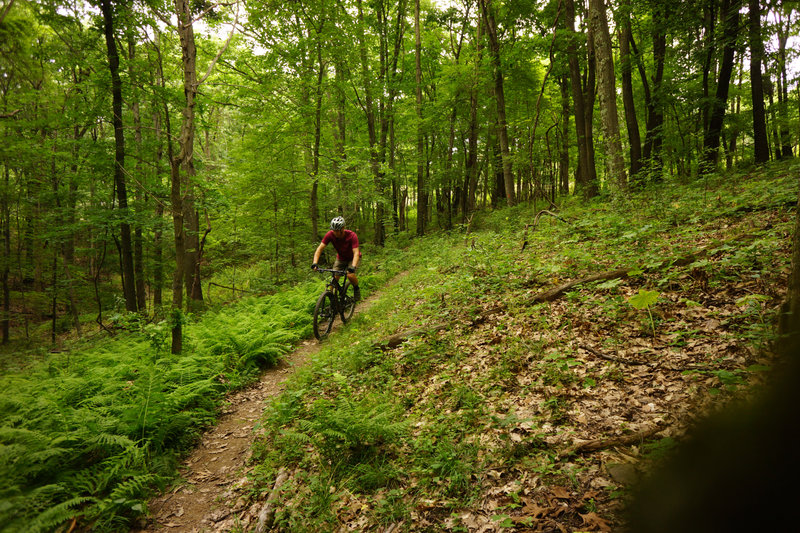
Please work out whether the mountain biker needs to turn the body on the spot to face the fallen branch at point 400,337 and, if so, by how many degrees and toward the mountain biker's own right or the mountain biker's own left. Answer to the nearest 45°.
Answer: approximately 45° to the mountain biker's own left

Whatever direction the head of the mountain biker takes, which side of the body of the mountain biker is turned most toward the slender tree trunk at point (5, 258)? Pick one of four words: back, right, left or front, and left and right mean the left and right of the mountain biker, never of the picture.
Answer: right

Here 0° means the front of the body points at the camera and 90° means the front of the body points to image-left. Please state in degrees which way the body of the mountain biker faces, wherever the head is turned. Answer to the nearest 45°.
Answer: approximately 45°

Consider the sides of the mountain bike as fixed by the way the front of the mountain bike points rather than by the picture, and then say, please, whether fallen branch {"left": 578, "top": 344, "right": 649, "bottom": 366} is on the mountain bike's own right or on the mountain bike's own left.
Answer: on the mountain bike's own left

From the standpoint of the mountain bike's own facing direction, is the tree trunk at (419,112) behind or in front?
behind

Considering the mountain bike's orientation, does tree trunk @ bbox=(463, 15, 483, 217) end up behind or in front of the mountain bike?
behind

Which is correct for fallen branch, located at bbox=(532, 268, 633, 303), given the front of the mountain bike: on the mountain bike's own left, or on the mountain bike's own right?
on the mountain bike's own left

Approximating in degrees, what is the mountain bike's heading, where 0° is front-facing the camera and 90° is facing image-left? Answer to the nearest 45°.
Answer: approximately 45°

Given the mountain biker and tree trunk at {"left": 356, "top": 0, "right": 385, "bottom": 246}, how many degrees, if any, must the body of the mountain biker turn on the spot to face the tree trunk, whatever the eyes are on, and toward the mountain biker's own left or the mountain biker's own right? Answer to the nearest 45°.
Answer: approximately 135° to the mountain biker's own right
